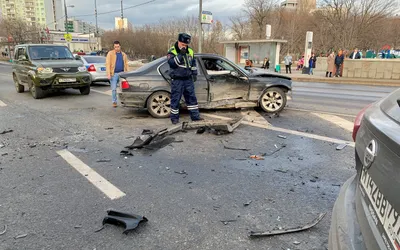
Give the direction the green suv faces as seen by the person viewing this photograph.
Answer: facing the viewer and to the right of the viewer

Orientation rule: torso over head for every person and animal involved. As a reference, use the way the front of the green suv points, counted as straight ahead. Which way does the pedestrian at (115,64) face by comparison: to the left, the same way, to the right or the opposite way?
the same way

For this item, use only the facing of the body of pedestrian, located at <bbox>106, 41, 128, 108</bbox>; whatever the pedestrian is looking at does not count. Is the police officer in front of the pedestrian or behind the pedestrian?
in front

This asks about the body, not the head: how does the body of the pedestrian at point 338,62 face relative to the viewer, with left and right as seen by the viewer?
facing the viewer

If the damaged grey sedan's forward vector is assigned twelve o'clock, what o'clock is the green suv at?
The green suv is roughly at 7 o'clock from the damaged grey sedan.

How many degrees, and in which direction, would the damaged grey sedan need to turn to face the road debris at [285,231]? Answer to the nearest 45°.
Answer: approximately 90° to its right

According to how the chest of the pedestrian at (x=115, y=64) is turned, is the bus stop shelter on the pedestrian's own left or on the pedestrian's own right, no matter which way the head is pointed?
on the pedestrian's own left

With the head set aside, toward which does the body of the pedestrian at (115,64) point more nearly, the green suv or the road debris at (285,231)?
the road debris

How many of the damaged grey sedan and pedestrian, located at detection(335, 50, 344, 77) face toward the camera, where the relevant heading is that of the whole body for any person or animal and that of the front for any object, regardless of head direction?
1

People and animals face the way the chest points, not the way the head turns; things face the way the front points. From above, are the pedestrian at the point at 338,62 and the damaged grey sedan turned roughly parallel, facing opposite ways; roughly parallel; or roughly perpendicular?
roughly perpendicular

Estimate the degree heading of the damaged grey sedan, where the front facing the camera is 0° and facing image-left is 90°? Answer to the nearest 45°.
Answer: approximately 270°

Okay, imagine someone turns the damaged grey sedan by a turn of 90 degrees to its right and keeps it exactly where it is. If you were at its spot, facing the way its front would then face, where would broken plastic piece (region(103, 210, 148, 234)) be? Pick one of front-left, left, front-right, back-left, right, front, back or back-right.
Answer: front

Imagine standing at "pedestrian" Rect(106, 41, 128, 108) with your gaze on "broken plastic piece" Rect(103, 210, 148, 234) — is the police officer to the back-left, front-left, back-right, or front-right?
front-left

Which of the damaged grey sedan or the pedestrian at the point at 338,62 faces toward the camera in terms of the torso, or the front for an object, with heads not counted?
the pedestrian

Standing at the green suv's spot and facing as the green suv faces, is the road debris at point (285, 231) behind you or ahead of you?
ahead
